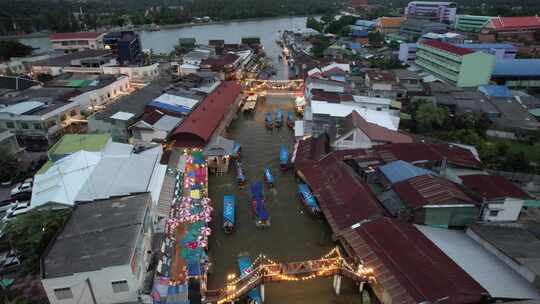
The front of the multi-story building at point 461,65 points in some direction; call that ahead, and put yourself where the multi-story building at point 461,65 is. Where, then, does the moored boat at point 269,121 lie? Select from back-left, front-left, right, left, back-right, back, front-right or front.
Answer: front

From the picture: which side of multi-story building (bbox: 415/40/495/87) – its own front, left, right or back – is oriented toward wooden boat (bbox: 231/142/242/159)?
front

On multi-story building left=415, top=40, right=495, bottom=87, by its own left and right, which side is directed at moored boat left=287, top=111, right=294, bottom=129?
front

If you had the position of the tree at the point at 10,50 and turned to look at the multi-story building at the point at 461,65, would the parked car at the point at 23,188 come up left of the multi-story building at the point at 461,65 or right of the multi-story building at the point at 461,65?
right

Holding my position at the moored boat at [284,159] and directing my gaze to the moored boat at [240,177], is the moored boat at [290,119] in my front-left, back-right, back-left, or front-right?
back-right

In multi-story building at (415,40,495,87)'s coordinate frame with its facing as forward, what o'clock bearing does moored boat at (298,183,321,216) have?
The moored boat is roughly at 11 o'clock from the multi-story building.

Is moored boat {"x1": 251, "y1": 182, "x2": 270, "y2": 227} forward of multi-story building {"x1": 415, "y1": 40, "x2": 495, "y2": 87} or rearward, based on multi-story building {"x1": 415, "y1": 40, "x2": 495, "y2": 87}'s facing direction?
forward

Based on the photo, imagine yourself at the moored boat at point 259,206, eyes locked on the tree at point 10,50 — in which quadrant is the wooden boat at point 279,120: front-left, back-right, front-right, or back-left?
front-right
